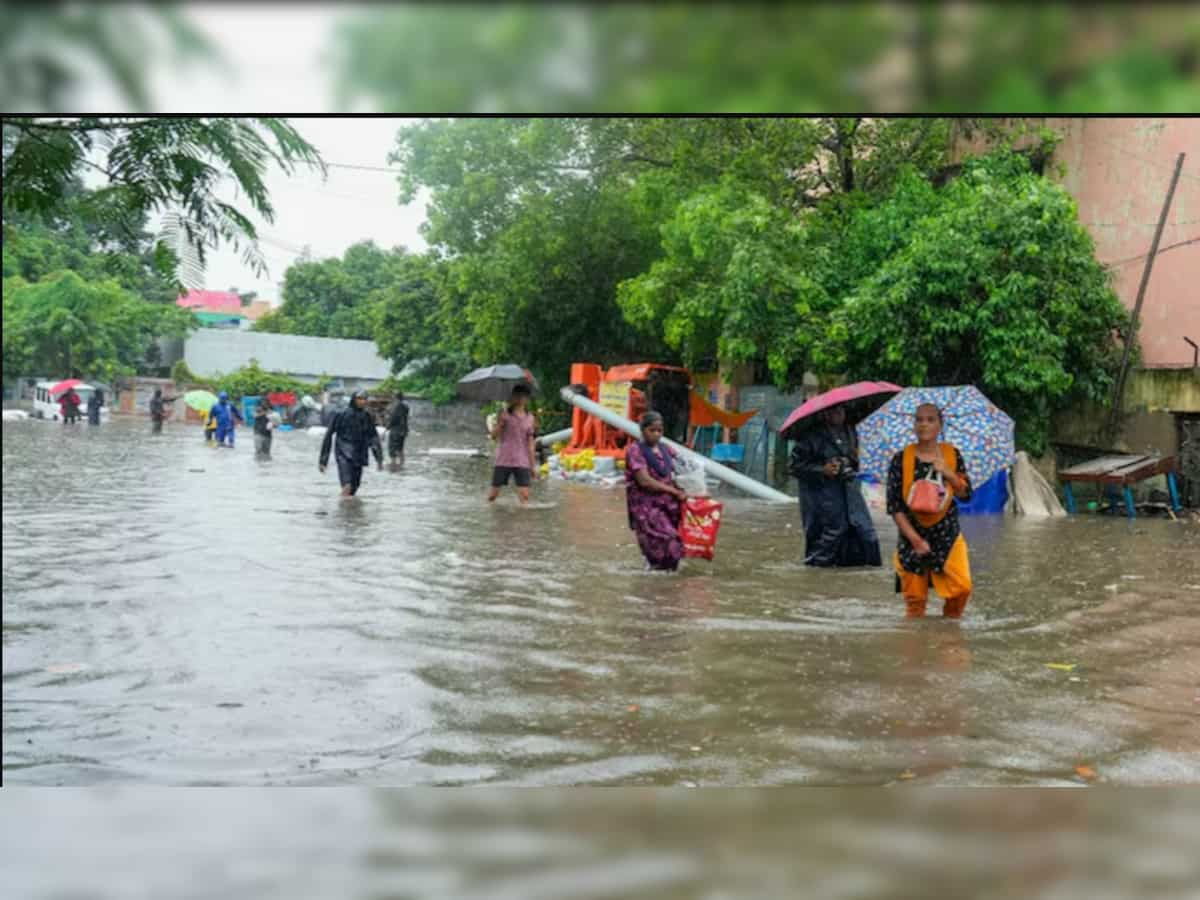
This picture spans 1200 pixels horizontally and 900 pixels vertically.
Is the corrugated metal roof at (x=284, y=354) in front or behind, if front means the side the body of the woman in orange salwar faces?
behind

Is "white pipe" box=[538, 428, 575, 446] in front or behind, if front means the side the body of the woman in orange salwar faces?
behind

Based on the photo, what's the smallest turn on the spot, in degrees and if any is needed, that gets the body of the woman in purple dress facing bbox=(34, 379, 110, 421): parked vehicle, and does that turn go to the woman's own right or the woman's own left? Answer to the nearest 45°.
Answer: approximately 180°

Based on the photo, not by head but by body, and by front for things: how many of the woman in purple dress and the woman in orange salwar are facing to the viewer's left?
0

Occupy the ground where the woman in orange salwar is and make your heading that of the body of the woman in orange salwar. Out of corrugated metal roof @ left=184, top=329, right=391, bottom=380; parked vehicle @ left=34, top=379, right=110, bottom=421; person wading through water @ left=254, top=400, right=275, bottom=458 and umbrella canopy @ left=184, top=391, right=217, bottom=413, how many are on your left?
0

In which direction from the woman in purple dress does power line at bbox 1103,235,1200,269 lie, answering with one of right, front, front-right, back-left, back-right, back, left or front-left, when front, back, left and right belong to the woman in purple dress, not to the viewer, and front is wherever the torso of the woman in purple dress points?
left

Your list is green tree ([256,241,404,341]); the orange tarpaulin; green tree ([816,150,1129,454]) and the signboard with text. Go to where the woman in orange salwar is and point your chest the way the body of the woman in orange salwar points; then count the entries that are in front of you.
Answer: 0

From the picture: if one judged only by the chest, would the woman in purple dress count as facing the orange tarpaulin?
no

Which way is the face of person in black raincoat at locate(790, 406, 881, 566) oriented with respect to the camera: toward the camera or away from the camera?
toward the camera

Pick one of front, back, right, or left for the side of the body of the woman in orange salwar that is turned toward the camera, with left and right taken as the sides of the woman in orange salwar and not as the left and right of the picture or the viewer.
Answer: front

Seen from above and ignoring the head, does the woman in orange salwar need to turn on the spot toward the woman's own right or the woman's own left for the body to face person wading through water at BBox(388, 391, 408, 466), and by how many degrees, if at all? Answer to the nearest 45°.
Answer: approximately 135° to the woman's own right

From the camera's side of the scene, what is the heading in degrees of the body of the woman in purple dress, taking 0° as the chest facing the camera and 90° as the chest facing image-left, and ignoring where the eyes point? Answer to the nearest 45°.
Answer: approximately 315°

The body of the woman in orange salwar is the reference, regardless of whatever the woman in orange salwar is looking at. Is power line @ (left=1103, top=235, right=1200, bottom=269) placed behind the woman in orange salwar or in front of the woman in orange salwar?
behind

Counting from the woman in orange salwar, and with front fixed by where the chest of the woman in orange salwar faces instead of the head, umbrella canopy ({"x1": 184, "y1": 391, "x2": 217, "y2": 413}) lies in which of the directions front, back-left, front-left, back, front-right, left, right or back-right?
back-right

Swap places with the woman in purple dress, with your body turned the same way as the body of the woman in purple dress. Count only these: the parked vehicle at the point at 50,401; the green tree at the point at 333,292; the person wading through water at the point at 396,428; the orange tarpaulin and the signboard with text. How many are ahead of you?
0

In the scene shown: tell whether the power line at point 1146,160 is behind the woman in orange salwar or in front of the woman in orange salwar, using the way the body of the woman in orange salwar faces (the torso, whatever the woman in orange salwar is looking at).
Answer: behind
